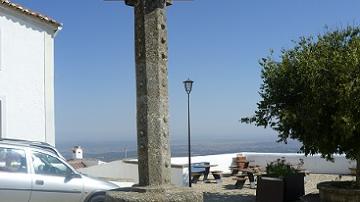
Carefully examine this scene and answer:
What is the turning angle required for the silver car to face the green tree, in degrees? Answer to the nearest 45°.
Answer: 0° — it already faces it

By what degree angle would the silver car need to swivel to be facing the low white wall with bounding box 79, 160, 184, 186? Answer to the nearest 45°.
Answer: approximately 90° to its left

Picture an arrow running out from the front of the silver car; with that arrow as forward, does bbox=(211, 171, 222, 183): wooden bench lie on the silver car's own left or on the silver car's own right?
on the silver car's own left

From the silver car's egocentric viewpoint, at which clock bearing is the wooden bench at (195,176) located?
The wooden bench is roughly at 10 o'clock from the silver car.

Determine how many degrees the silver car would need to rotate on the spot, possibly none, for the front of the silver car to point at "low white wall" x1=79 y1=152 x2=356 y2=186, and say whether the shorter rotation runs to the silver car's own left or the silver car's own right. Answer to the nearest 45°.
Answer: approximately 45° to the silver car's own left

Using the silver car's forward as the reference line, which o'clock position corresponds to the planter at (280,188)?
The planter is roughly at 11 o'clock from the silver car.

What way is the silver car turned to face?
to the viewer's right
